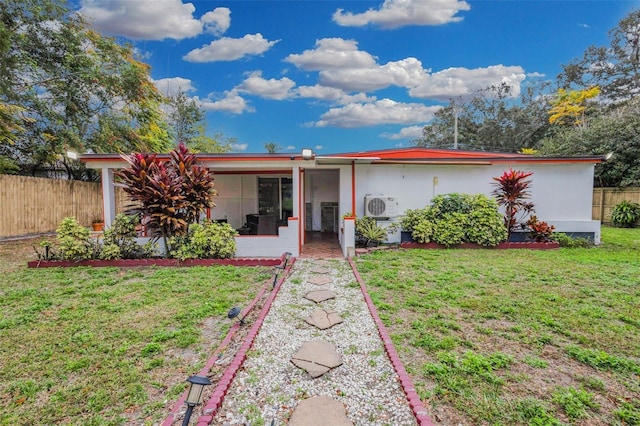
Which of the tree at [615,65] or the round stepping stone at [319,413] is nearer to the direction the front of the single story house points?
the round stepping stone

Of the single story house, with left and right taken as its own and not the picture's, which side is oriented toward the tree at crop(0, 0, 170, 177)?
right

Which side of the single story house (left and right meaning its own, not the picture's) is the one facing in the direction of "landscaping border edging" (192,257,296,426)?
front

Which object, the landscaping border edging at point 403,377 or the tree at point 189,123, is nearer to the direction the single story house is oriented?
the landscaping border edging

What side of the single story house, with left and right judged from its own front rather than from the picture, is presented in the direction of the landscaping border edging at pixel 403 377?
front

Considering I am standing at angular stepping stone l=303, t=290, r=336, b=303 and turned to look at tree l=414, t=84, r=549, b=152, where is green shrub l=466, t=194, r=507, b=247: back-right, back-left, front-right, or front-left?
front-right

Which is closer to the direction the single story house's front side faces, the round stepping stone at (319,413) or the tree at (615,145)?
the round stepping stone

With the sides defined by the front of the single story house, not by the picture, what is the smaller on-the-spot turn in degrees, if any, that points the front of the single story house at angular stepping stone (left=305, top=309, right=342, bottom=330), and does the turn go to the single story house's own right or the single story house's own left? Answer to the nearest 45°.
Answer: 0° — it already faces it

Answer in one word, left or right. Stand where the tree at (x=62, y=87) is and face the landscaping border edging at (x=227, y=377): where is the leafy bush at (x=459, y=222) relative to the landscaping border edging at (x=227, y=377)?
left

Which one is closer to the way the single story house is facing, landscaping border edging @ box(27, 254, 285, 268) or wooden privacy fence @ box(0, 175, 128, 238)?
the landscaping border edging

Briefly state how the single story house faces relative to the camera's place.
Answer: facing the viewer

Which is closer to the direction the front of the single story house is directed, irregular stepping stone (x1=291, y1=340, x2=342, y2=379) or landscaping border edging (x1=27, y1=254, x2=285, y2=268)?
the irregular stepping stone

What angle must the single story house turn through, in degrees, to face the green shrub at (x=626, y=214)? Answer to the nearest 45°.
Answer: approximately 135° to its left

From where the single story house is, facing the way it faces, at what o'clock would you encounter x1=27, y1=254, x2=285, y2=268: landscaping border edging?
The landscaping border edging is roughly at 2 o'clock from the single story house.

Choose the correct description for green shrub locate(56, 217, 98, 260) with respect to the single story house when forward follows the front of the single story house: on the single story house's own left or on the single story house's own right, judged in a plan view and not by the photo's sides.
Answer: on the single story house's own right
